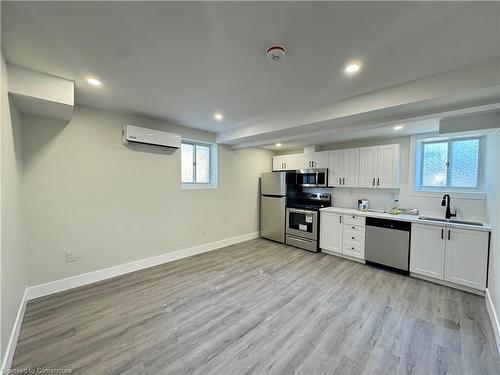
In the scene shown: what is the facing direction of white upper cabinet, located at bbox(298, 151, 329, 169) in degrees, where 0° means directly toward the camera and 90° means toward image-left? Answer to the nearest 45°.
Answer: approximately 45°

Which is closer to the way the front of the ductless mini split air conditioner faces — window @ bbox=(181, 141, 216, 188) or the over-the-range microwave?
the over-the-range microwave

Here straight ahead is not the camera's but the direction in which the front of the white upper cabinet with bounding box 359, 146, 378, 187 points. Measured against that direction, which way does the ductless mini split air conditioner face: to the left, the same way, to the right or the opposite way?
to the left

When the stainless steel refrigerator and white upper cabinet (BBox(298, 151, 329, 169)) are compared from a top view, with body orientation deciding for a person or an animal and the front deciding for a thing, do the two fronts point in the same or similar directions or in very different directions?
same or similar directions

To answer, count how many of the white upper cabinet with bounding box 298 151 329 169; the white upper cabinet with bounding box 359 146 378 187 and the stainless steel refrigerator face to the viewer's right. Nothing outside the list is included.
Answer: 0

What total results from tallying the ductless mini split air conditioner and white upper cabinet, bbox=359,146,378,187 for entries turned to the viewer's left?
0

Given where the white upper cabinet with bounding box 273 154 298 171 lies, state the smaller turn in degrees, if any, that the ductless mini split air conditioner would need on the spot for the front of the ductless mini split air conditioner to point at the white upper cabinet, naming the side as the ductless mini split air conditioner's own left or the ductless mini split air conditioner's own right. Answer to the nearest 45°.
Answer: approximately 45° to the ductless mini split air conditioner's own left

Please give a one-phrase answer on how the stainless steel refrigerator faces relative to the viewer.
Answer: facing the viewer and to the left of the viewer

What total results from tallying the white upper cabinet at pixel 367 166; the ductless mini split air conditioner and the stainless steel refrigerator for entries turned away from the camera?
0

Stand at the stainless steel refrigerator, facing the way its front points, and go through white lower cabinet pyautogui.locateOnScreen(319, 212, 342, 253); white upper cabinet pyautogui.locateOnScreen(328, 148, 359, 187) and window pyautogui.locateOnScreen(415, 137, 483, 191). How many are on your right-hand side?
0

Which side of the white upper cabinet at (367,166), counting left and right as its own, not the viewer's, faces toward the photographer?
front

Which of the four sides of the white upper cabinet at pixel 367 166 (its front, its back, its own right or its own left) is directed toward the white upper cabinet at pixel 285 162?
right

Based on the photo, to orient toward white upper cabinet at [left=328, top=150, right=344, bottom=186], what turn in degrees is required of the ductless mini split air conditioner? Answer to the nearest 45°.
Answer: approximately 45° to its left

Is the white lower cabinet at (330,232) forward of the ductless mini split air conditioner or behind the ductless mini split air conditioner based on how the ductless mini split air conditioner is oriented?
forward

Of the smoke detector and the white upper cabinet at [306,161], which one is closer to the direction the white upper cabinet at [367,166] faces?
the smoke detector

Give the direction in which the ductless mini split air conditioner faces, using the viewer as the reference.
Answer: facing the viewer and to the right of the viewer

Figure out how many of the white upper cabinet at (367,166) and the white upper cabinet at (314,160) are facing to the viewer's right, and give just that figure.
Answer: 0

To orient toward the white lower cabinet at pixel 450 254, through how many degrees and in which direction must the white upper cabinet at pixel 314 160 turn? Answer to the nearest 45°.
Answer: approximately 90° to its left
